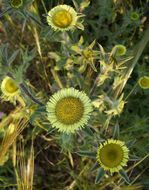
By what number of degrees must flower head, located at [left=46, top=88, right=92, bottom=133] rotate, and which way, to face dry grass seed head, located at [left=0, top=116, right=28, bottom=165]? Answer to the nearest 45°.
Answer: approximately 135° to its right

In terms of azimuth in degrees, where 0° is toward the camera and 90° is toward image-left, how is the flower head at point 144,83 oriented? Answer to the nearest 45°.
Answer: approximately 0°

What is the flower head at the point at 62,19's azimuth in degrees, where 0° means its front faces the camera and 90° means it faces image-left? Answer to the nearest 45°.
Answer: approximately 0°

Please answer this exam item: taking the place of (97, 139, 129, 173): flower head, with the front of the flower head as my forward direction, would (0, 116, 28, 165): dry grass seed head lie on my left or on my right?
on my right
